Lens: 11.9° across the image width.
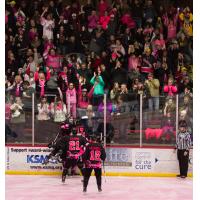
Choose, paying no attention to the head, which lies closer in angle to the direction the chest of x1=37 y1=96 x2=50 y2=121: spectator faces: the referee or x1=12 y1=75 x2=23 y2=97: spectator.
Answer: the referee

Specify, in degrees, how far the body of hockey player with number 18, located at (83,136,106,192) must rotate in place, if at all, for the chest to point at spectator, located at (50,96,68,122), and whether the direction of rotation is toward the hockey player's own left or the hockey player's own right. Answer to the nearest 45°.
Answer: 0° — they already face them

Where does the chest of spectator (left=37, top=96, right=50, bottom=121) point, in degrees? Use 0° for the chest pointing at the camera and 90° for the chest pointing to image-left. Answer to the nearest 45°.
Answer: approximately 0°

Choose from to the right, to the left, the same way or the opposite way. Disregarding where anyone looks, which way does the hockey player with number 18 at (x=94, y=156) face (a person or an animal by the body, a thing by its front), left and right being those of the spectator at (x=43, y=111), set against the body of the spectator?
the opposite way

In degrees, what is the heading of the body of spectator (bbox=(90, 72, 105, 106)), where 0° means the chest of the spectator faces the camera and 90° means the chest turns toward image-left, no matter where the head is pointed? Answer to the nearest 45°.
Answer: approximately 45°

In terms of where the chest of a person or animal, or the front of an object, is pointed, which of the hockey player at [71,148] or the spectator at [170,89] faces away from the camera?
the hockey player

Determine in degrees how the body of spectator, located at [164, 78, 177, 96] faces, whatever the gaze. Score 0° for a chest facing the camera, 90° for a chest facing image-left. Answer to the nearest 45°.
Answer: approximately 0°

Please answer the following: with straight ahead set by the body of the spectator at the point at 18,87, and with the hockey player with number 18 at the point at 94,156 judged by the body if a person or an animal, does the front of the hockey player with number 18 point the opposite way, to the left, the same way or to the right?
the opposite way

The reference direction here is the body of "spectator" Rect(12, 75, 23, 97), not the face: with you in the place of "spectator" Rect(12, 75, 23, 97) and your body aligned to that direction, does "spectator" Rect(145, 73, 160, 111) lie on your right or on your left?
on your left

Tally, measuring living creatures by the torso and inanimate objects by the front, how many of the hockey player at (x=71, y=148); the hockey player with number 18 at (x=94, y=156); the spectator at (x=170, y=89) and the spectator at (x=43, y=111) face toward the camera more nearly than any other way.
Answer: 2

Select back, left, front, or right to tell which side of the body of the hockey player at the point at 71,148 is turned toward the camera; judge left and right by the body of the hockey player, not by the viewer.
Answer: back

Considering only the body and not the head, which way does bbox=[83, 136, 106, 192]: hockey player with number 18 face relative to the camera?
away from the camera

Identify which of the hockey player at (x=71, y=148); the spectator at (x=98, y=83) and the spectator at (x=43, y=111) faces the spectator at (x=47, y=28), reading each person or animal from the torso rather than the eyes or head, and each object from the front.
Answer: the hockey player
